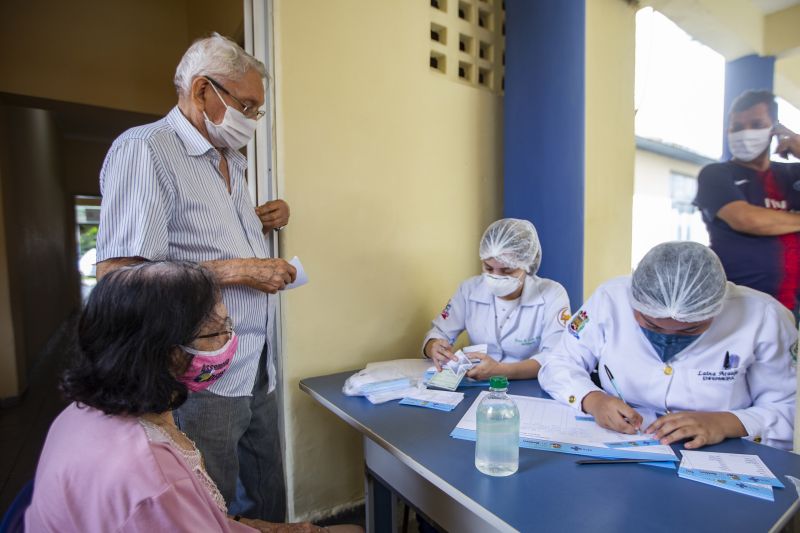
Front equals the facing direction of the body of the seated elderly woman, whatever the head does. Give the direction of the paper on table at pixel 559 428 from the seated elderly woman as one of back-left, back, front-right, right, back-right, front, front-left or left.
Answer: front

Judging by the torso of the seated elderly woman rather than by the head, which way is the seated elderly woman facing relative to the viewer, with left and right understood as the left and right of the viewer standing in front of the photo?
facing to the right of the viewer

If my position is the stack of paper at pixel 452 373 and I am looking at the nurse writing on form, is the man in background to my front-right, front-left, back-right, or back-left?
front-left

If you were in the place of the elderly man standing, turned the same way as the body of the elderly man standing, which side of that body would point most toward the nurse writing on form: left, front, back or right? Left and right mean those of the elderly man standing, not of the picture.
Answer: front

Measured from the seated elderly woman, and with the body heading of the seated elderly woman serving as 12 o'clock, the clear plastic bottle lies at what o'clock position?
The clear plastic bottle is roughly at 12 o'clock from the seated elderly woman.

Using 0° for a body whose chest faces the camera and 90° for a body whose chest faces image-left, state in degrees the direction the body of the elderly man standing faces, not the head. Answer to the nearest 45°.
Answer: approximately 315°

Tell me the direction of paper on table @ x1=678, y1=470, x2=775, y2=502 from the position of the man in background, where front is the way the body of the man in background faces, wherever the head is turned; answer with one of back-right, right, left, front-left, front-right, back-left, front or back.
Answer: front

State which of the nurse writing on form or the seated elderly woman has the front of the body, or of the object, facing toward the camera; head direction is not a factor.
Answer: the nurse writing on form

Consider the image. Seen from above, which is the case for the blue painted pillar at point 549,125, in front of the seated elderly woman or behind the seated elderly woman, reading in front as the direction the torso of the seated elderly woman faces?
in front

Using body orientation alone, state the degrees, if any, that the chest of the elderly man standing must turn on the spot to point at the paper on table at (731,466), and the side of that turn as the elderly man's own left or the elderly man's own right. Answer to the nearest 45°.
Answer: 0° — they already face it

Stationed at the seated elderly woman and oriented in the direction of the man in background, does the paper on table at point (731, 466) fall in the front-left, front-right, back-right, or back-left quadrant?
front-right

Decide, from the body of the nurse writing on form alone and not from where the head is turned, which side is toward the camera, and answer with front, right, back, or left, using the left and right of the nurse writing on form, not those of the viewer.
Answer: front

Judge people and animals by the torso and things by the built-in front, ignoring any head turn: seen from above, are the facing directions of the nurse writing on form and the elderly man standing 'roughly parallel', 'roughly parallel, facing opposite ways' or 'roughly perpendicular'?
roughly perpendicular

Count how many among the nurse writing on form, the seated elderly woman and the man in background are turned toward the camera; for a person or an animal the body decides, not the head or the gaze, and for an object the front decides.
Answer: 2

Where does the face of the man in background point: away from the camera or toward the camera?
toward the camera

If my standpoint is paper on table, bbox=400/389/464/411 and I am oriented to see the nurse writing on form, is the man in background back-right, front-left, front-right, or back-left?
front-left

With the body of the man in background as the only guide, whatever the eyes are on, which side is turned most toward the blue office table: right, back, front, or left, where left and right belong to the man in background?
front
